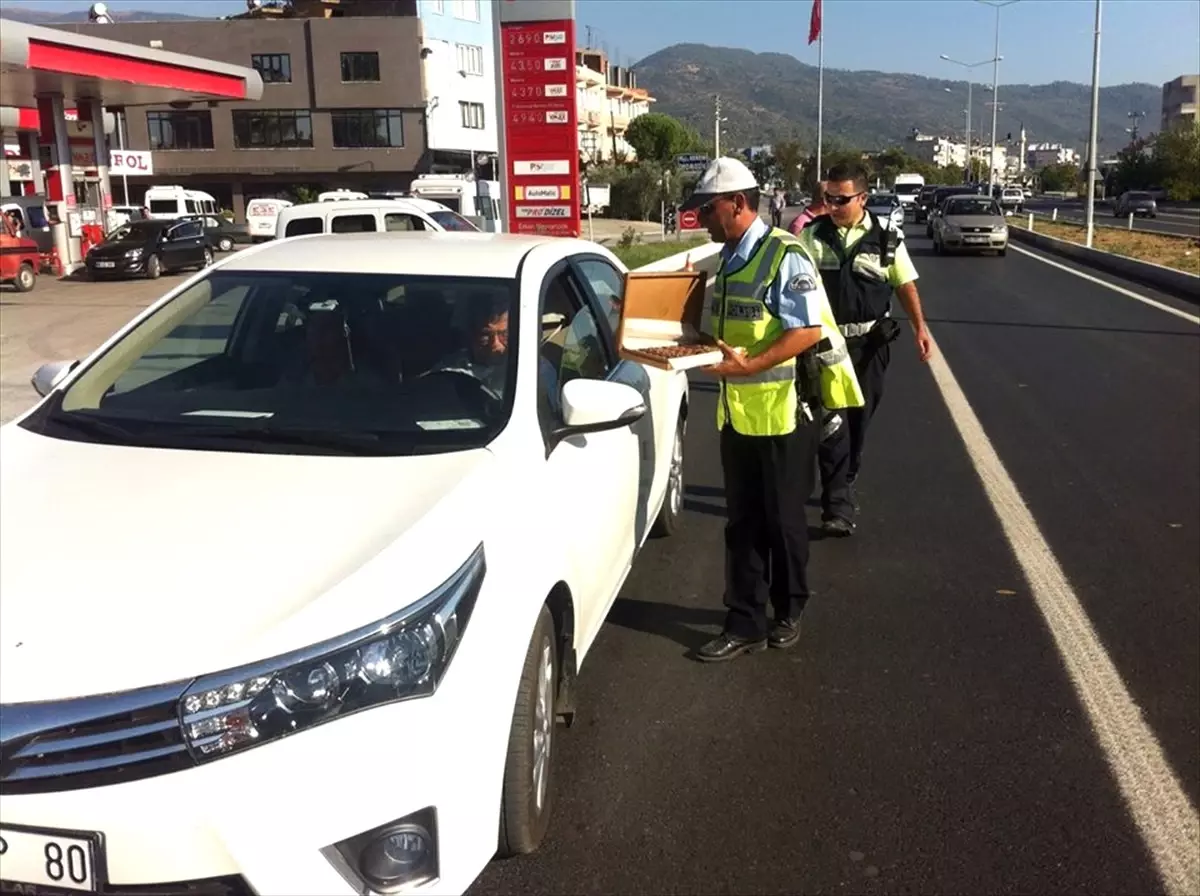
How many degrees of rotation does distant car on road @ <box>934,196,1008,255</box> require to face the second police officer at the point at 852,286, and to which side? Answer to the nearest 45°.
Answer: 0° — it already faces them

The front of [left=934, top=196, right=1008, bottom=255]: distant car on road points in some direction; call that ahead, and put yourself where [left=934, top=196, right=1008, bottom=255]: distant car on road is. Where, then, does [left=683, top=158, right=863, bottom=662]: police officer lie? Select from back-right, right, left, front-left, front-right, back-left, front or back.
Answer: front

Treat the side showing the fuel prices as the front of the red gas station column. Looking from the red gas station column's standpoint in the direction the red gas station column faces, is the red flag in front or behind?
behind

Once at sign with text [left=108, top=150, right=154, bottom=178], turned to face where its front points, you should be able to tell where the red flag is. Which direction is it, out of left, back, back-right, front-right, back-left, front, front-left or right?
left

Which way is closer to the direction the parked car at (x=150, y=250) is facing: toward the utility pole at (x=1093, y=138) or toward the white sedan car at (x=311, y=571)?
the white sedan car

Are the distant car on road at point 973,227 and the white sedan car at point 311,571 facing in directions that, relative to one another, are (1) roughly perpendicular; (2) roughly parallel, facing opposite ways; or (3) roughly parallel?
roughly parallel

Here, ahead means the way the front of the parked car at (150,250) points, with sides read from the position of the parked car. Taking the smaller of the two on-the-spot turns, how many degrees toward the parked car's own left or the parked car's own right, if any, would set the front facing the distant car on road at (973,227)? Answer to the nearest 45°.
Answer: approximately 135° to the parked car's own left

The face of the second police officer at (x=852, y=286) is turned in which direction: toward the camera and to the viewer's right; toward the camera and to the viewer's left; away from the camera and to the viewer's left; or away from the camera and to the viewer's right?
toward the camera and to the viewer's left

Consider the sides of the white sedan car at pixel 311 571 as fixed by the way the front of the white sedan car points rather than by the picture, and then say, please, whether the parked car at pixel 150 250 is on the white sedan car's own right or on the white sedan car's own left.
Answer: on the white sedan car's own right

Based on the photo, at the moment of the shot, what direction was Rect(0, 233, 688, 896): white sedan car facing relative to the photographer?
facing the viewer and to the left of the viewer

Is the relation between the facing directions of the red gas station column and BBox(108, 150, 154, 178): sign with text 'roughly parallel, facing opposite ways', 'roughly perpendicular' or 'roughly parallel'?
roughly parallel

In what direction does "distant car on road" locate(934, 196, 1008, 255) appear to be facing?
toward the camera

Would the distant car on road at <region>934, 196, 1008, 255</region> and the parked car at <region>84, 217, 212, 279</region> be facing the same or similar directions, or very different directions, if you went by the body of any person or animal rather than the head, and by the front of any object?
same or similar directions
